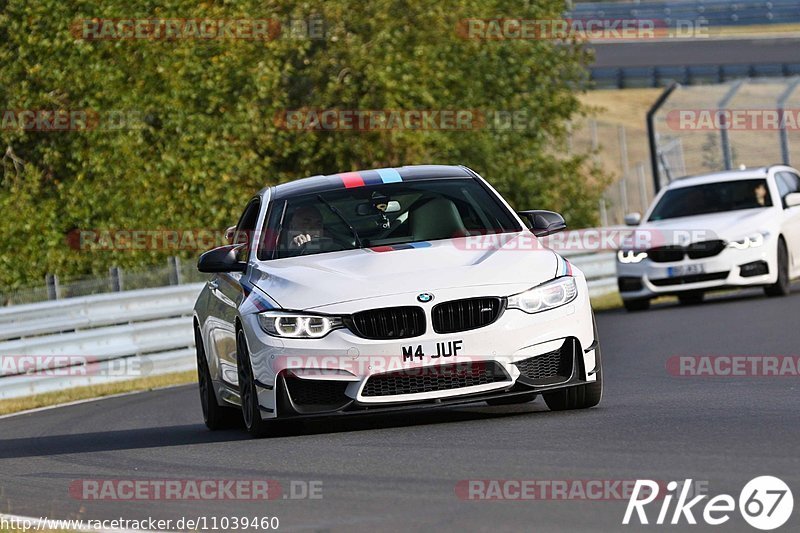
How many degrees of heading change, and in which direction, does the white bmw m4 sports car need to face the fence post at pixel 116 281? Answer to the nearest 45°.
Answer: approximately 180°

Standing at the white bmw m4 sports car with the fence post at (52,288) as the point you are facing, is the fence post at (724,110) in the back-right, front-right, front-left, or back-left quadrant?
front-right

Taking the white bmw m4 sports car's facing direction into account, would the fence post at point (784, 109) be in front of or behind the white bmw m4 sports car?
behind

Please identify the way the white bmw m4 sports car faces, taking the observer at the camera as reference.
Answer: facing the viewer

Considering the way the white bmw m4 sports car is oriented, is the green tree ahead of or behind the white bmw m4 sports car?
behind

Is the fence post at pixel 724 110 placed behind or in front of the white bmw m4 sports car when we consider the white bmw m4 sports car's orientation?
behind

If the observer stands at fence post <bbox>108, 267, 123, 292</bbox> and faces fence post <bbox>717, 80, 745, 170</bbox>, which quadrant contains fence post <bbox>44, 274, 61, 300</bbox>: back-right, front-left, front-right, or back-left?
back-left
